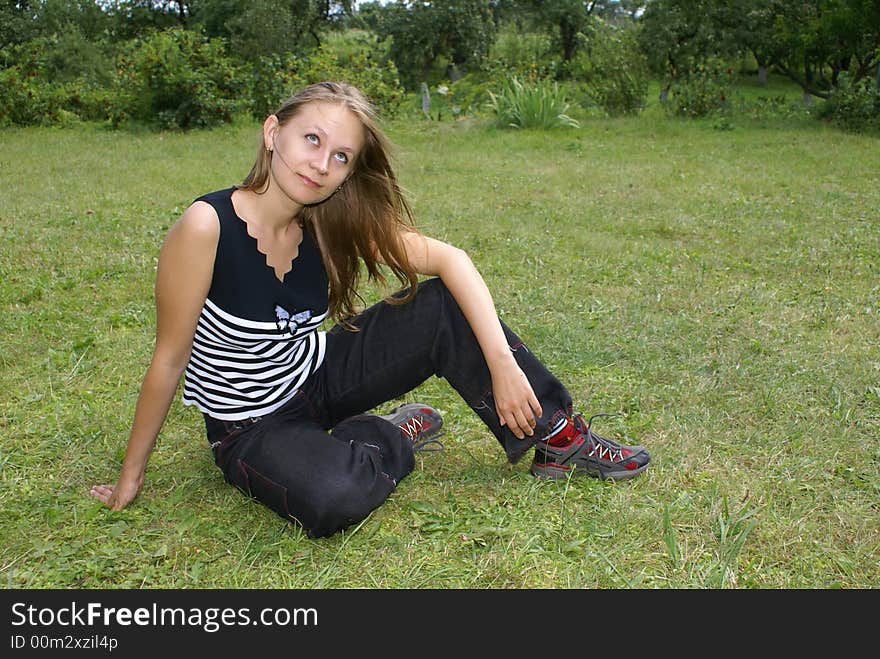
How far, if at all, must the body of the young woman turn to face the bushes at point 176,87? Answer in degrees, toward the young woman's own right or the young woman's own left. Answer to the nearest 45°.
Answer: approximately 135° to the young woman's own left

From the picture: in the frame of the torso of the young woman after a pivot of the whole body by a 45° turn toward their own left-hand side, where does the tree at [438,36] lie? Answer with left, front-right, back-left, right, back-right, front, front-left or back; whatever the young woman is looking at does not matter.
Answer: left

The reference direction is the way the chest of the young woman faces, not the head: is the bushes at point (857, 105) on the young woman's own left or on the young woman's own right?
on the young woman's own left

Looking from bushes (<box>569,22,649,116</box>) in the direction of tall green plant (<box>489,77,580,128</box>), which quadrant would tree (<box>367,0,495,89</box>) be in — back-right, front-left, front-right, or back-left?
back-right

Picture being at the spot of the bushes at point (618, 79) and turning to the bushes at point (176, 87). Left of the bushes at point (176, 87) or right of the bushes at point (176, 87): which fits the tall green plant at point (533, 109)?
left

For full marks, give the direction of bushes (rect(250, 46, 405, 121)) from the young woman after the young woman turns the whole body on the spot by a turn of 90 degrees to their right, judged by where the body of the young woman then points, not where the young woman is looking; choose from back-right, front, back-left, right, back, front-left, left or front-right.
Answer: back-right

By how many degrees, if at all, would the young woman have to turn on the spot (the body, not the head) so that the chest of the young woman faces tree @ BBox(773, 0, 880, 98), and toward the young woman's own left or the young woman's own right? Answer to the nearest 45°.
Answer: approximately 90° to the young woman's own left

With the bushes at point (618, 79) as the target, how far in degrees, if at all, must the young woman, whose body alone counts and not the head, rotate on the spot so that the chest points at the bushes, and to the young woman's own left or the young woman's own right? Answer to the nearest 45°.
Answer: approximately 135° to the young woman's own left

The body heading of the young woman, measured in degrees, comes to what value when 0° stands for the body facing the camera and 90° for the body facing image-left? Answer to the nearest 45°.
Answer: approximately 315°
